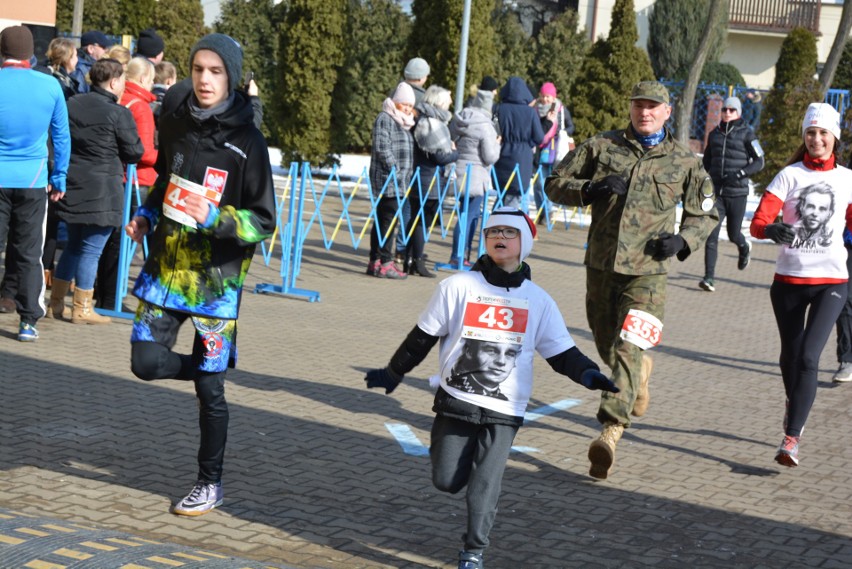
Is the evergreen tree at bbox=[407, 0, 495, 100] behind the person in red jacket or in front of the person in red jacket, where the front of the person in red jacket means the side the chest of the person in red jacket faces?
in front

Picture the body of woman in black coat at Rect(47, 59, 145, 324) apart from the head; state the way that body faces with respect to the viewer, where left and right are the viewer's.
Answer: facing away from the viewer and to the right of the viewer

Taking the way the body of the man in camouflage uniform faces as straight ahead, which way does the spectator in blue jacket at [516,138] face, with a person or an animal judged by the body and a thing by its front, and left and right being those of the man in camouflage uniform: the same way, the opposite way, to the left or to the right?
the opposite way

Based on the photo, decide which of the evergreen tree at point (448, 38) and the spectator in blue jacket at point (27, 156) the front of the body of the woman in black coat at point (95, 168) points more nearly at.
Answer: the evergreen tree

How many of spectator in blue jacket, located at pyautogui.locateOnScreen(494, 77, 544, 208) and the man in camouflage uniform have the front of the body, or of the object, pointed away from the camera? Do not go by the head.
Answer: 1

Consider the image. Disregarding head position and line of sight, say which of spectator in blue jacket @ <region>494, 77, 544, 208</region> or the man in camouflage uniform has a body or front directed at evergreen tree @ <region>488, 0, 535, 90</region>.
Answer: the spectator in blue jacket

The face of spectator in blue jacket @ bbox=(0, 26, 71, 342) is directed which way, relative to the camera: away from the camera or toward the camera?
away from the camera

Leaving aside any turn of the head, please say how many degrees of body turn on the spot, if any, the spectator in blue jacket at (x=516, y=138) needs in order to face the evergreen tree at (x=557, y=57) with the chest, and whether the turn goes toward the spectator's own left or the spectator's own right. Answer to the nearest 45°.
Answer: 0° — they already face it

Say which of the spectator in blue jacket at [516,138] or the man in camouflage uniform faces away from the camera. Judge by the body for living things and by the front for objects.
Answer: the spectator in blue jacket

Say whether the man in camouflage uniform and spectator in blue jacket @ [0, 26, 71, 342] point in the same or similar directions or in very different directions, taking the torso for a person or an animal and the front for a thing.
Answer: very different directions

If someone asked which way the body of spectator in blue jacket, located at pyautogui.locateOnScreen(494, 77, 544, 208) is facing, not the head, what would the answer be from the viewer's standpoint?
away from the camera

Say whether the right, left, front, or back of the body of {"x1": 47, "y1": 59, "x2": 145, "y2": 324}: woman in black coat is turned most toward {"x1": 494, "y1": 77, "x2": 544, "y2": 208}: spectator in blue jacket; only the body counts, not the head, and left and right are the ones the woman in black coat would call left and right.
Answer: front

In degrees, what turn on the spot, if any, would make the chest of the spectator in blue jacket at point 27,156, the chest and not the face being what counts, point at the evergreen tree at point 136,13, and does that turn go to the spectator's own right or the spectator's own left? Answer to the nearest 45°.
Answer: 0° — they already face it
